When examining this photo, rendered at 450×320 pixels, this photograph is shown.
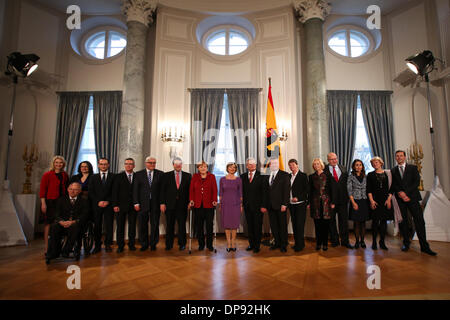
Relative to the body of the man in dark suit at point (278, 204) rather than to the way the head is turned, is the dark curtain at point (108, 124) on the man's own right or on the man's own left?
on the man's own right

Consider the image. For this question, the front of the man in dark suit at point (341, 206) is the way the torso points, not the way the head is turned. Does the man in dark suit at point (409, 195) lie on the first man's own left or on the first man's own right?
on the first man's own left

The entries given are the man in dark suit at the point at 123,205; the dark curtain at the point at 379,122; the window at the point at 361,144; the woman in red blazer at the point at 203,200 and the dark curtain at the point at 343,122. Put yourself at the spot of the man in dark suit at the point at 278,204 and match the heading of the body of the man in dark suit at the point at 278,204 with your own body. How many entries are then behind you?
3

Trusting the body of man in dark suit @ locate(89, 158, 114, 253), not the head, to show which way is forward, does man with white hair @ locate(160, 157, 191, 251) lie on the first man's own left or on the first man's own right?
on the first man's own left

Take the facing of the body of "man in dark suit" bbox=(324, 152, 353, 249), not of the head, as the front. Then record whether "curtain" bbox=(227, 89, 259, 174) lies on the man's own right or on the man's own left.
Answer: on the man's own right

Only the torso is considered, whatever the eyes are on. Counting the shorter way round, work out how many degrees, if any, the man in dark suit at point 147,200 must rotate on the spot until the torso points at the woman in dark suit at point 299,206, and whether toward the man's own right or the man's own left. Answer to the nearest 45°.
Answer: approximately 90° to the man's own left

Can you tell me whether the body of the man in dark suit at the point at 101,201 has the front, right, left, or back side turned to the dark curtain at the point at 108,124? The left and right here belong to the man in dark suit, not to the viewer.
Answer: back

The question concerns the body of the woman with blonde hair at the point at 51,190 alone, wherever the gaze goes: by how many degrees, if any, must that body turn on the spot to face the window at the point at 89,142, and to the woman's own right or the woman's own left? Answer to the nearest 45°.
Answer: approximately 135° to the woman's own left

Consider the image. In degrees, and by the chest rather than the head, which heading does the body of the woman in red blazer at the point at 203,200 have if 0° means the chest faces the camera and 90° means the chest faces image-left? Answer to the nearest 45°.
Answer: approximately 0°
